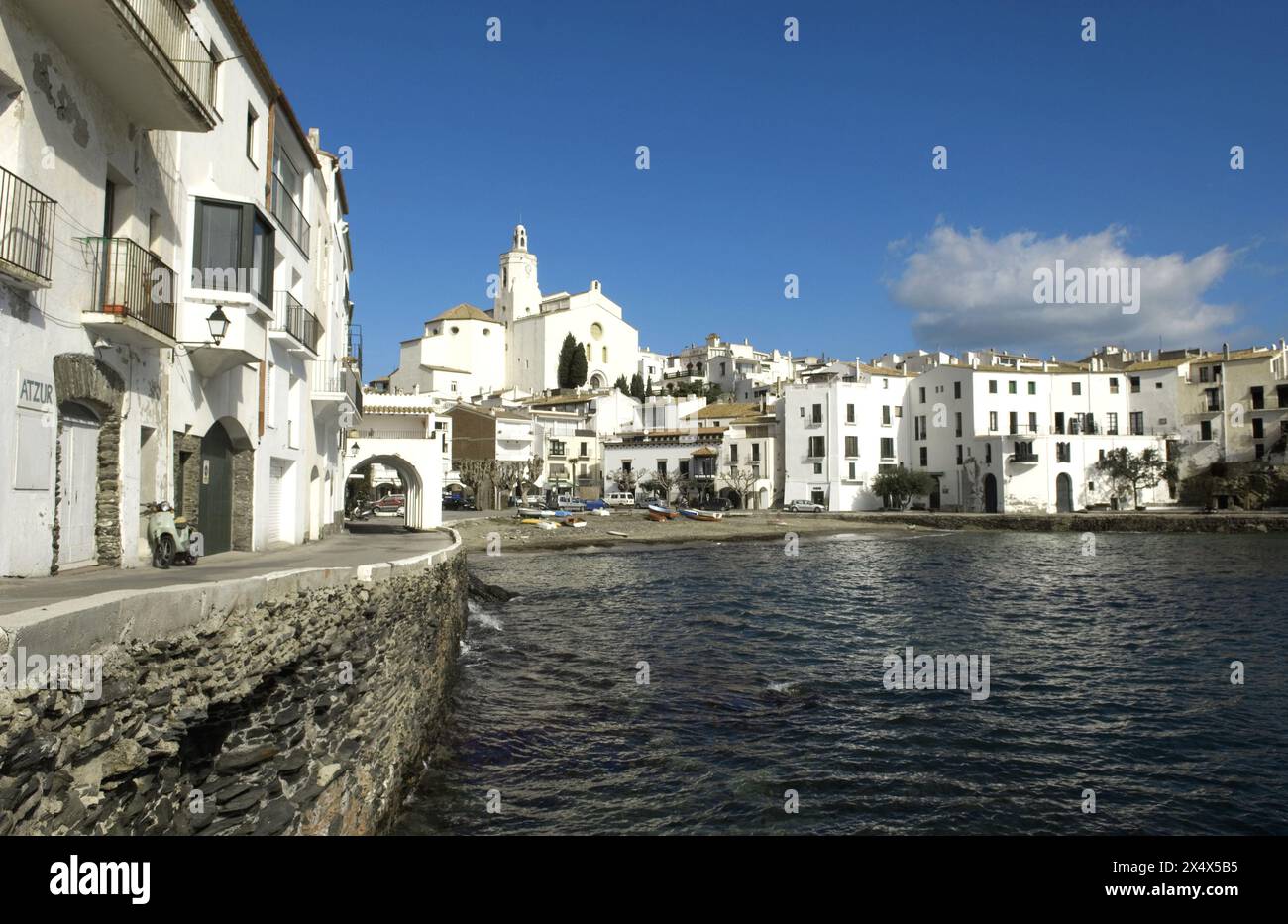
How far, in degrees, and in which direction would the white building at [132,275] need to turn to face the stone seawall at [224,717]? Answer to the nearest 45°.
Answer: approximately 45° to its right

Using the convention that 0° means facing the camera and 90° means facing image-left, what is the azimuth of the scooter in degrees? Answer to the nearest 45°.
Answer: approximately 45°

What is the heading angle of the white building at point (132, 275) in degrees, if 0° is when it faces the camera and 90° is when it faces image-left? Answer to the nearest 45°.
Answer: approximately 315°

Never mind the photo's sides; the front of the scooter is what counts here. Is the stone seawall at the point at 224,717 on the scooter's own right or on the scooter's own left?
on the scooter's own left

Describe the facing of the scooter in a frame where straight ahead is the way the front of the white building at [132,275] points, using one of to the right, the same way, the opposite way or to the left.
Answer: to the right
